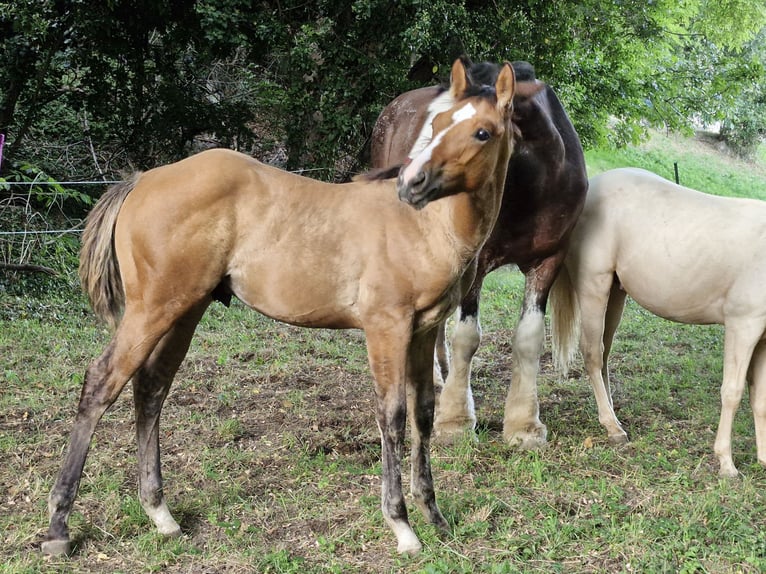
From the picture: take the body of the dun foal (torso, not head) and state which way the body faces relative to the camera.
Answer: to the viewer's right

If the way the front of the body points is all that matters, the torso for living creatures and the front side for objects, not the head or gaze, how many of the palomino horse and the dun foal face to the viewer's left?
0

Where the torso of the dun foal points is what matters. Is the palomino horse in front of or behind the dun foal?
in front

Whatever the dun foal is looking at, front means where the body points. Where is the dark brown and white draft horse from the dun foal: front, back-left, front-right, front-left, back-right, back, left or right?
front-left

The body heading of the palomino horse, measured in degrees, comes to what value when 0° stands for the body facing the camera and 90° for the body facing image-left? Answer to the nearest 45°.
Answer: approximately 315°
